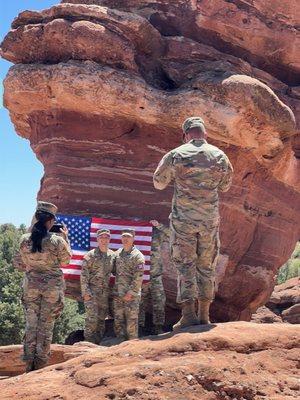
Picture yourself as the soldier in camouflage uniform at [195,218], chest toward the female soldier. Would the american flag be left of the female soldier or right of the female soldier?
right

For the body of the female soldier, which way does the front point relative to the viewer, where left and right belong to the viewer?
facing away from the viewer and to the right of the viewer

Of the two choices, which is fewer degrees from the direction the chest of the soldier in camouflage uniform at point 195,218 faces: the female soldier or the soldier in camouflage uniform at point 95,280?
the soldier in camouflage uniform

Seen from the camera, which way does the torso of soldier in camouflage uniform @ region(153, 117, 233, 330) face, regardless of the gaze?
away from the camera

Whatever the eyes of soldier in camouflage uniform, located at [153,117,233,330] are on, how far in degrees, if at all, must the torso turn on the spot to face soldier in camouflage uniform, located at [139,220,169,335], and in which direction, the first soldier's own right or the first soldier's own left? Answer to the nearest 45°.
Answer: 0° — they already face them
